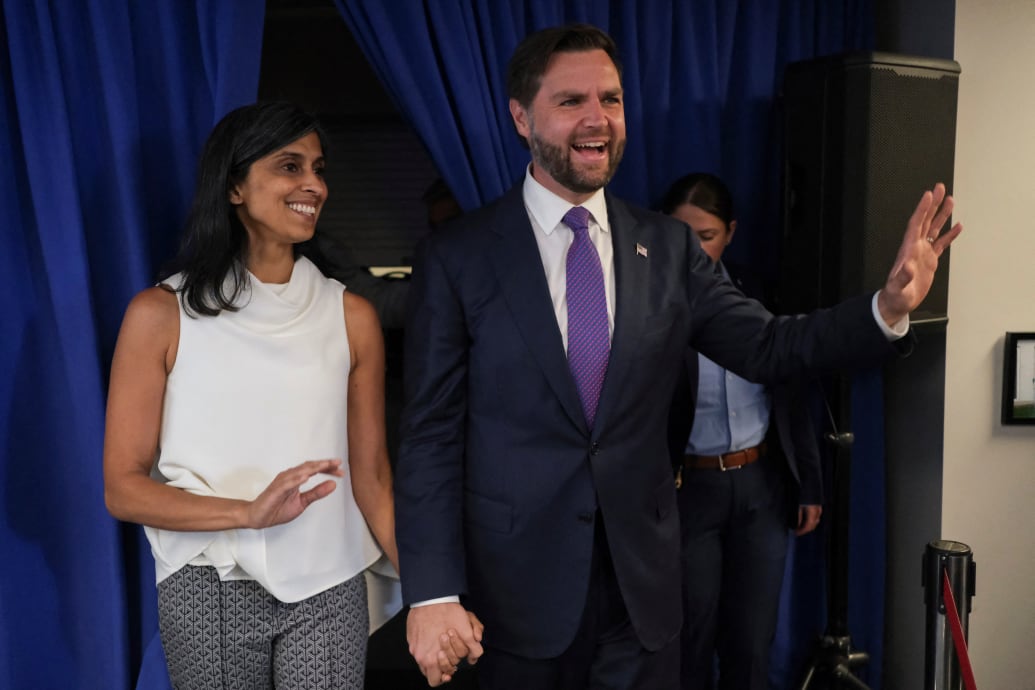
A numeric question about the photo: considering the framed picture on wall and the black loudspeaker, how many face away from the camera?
0

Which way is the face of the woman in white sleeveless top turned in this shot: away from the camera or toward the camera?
toward the camera

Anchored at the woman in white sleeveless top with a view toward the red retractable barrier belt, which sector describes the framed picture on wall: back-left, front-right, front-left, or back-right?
front-left

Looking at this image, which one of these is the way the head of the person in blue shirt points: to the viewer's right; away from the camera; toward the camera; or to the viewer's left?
toward the camera

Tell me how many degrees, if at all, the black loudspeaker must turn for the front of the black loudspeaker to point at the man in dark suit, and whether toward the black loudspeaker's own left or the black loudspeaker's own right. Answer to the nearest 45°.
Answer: approximately 90° to the black loudspeaker's own right

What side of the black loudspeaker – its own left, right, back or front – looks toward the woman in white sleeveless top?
right

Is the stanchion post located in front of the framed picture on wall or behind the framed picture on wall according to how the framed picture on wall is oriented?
in front

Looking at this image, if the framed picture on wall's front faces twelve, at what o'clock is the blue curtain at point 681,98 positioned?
The blue curtain is roughly at 2 o'clock from the framed picture on wall.
